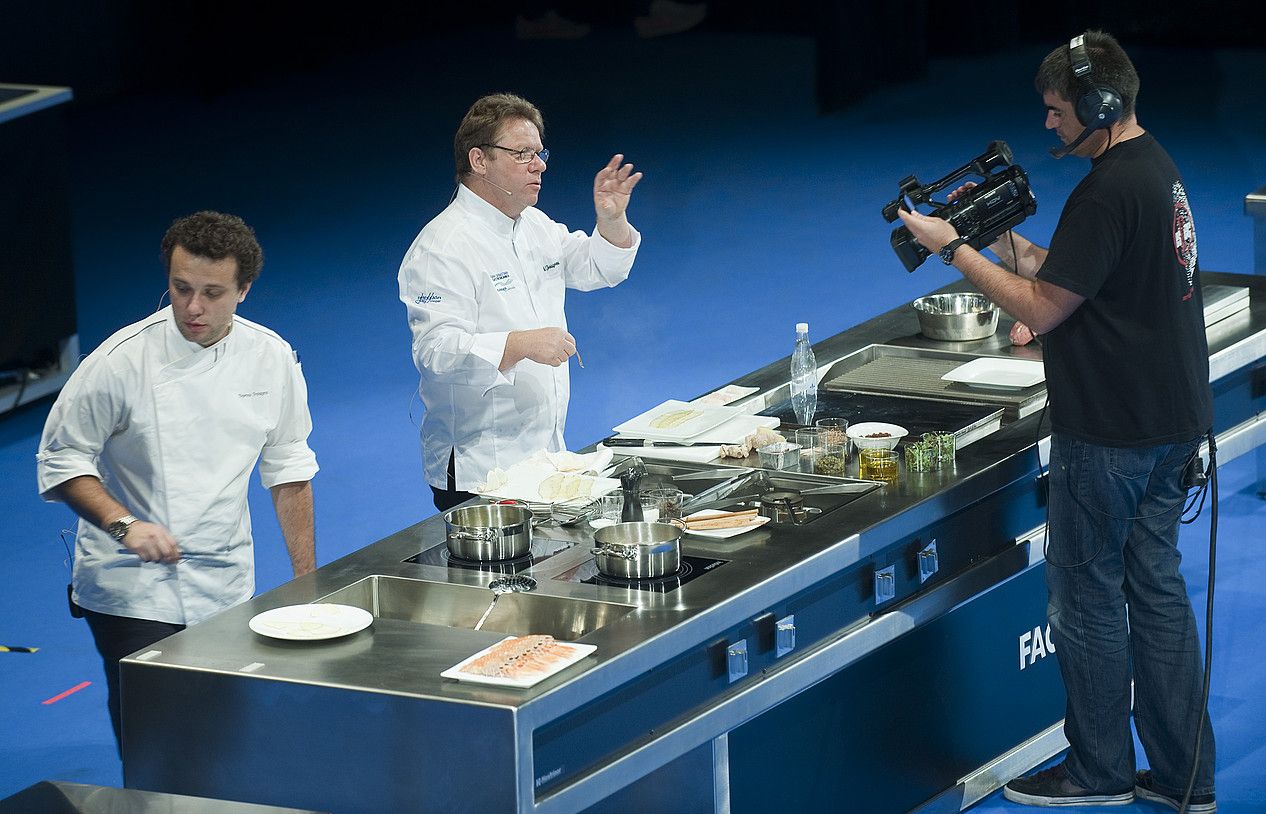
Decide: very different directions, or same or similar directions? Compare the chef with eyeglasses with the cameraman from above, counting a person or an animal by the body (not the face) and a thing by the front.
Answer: very different directions

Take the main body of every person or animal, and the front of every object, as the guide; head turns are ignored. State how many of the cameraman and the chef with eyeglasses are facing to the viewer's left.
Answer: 1

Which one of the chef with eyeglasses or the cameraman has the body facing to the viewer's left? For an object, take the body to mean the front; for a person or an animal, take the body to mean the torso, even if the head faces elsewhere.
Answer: the cameraman

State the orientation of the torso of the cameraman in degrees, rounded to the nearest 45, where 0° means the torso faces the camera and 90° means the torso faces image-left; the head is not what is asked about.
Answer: approximately 90°

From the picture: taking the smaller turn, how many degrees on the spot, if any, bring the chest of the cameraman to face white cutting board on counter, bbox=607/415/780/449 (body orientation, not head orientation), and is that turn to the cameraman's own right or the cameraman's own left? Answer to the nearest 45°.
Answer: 0° — they already face it

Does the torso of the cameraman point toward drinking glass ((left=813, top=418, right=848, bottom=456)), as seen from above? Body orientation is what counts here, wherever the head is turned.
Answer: yes
